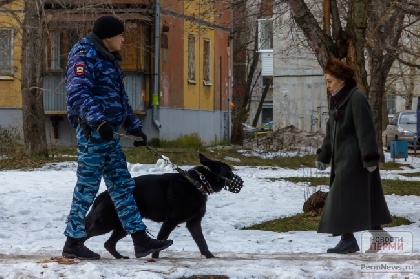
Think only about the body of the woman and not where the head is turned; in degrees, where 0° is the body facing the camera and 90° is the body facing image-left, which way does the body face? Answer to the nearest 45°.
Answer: approximately 90°

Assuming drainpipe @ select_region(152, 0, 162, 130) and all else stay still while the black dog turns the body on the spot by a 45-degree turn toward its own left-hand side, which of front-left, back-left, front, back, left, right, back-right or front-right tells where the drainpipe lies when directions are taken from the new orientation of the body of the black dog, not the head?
front-left

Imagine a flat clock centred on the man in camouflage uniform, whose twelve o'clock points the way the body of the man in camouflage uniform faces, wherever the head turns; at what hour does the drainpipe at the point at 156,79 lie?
The drainpipe is roughly at 9 o'clock from the man in camouflage uniform.

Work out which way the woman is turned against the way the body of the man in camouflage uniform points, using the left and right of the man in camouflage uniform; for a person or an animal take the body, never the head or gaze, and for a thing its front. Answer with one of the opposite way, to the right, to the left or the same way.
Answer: the opposite way

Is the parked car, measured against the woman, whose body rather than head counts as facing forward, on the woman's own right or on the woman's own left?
on the woman's own right

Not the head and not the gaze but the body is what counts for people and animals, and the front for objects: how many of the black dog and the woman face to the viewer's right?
1

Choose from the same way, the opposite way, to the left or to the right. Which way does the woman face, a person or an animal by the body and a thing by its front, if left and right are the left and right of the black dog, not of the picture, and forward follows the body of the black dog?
the opposite way

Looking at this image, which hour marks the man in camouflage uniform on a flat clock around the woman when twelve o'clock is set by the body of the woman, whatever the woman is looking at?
The man in camouflage uniform is roughly at 11 o'clock from the woman.

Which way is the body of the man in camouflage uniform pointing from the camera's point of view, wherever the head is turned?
to the viewer's right

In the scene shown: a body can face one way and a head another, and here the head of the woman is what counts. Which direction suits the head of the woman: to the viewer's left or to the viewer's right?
to the viewer's left

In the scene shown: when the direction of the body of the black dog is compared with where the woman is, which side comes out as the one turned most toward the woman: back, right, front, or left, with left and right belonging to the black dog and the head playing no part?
front

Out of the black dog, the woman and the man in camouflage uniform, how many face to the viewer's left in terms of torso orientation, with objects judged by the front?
1

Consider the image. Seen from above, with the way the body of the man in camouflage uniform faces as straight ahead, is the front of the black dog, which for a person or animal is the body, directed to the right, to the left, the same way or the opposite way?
the same way

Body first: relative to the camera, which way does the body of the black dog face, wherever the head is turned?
to the viewer's right
